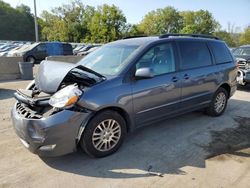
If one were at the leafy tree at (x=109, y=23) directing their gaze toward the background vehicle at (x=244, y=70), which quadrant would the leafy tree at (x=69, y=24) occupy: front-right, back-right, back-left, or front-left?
back-right

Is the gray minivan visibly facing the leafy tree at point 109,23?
no

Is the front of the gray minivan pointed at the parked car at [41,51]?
no

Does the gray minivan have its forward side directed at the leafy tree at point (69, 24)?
no

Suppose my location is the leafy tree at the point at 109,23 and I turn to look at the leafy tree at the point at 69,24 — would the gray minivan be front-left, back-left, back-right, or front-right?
back-left

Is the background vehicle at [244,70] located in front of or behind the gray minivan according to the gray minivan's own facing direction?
behind

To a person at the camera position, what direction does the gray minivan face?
facing the viewer and to the left of the viewer

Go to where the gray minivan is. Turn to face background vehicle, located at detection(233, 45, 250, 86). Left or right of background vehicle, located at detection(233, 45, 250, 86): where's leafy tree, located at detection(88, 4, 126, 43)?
left
